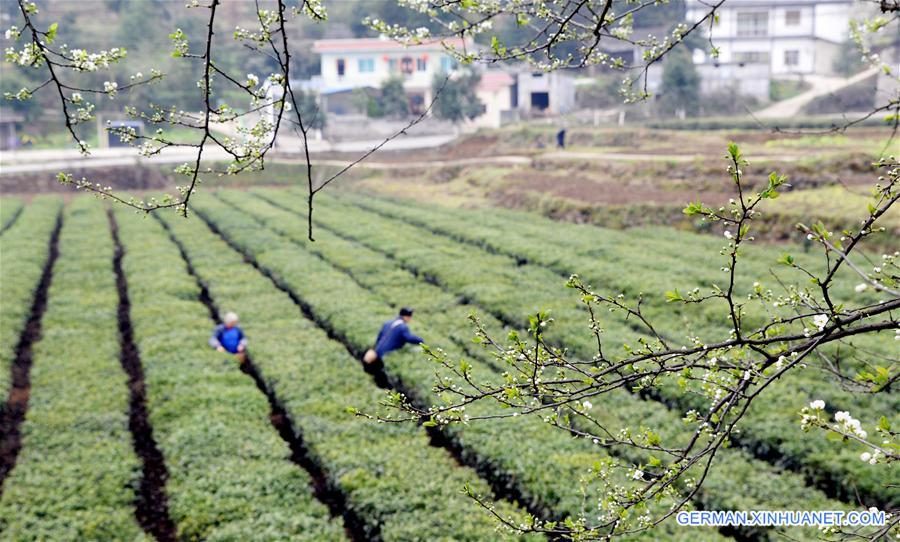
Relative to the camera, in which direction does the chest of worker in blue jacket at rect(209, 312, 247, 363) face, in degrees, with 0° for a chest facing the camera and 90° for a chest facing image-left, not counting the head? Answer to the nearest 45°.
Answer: approximately 0°

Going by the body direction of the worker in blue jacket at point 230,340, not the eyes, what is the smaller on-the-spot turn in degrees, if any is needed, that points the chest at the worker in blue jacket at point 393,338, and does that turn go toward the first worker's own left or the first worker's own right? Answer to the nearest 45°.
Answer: approximately 45° to the first worker's own left
